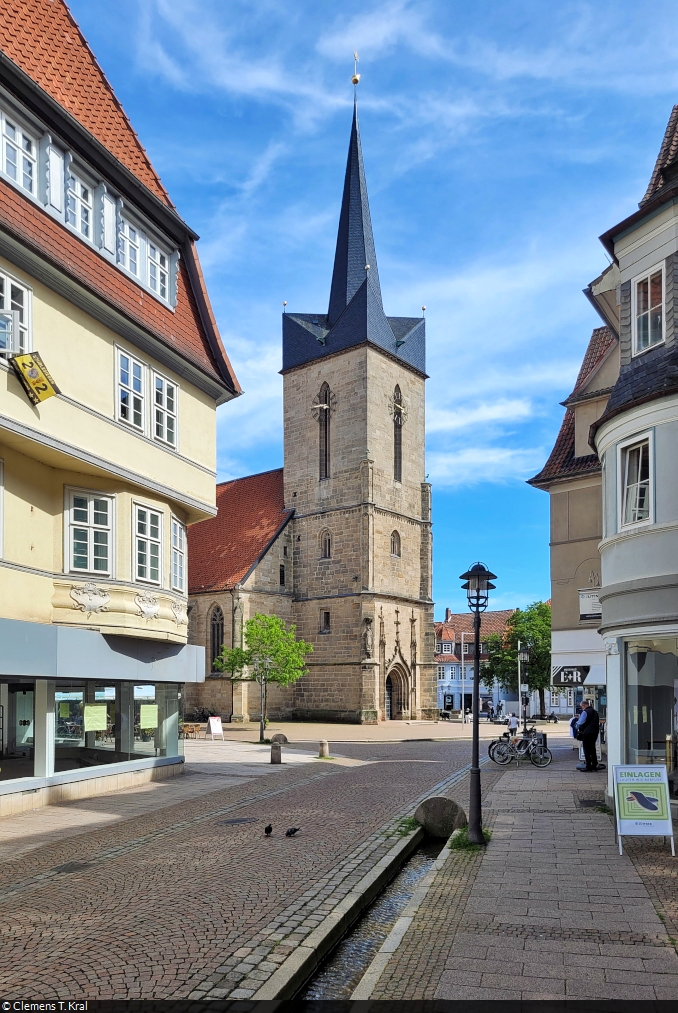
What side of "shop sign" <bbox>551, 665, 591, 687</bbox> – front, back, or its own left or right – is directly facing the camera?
front

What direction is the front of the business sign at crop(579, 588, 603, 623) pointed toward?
toward the camera

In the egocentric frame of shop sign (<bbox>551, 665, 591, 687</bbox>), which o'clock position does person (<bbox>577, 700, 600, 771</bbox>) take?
The person is roughly at 12 o'clock from the shop sign.

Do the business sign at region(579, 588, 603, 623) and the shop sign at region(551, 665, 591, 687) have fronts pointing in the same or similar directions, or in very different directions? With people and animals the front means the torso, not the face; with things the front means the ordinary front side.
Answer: same or similar directions

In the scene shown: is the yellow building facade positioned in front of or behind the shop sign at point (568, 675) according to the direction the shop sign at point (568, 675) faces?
in front

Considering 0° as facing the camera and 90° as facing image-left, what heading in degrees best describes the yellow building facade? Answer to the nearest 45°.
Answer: approximately 315°

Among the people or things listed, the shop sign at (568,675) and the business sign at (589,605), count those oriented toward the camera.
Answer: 2

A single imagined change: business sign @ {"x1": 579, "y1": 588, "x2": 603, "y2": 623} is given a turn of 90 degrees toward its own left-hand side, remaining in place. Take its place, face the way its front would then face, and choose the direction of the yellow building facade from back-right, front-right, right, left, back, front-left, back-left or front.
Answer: back-right

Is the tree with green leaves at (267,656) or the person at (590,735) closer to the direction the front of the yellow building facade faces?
the person

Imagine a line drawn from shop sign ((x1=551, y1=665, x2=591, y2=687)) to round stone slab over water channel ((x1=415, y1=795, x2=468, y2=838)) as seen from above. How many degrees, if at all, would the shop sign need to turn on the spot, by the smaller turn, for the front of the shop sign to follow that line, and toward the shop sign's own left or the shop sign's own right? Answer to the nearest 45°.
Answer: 0° — it already faces it
